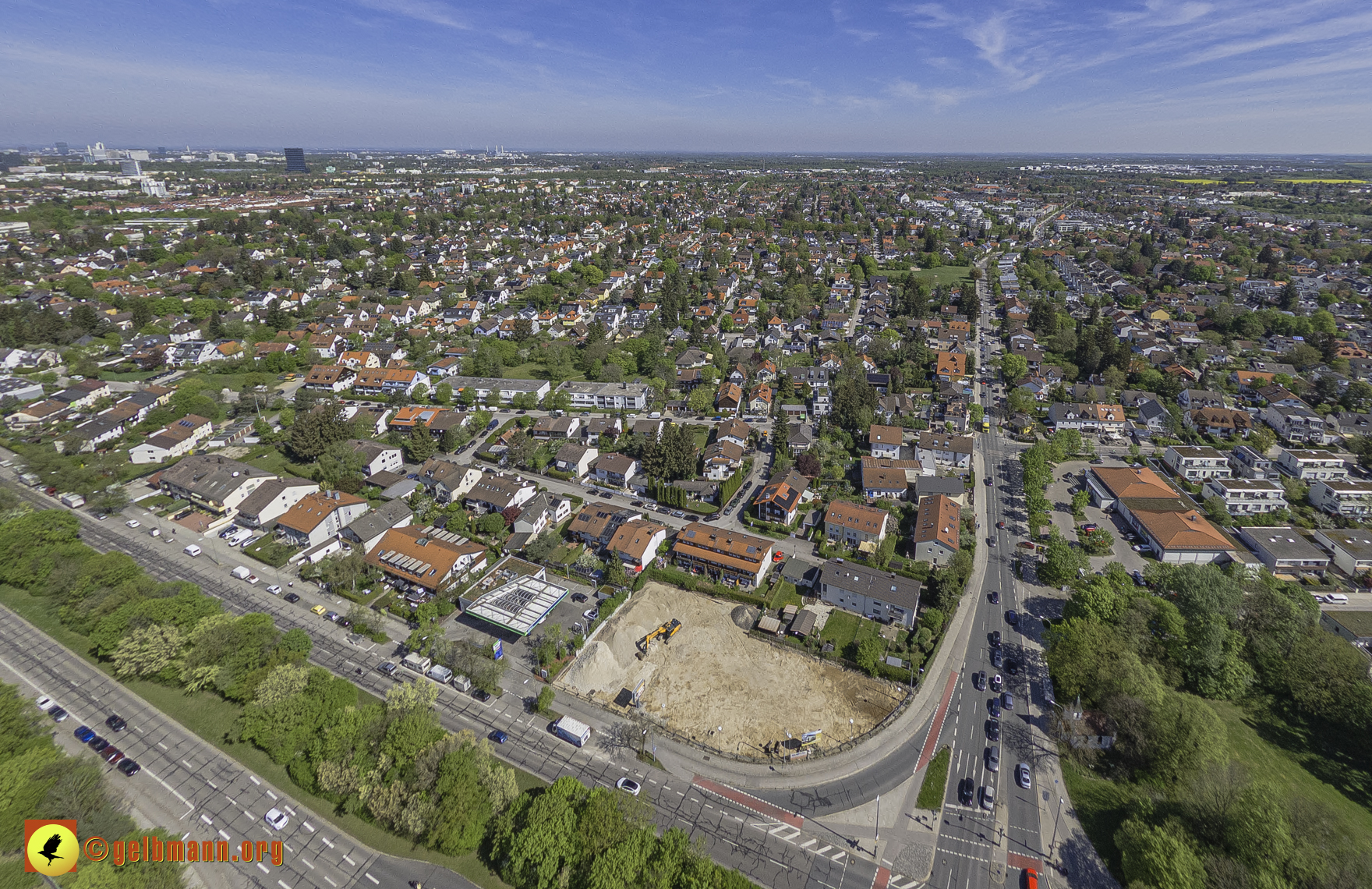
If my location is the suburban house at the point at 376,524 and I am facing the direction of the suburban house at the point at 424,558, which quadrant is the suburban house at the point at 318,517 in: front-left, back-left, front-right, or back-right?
back-right

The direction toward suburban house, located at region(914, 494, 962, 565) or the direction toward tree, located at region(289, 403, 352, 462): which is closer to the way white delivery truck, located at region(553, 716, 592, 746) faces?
the tree

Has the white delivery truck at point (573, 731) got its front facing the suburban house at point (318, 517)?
yes

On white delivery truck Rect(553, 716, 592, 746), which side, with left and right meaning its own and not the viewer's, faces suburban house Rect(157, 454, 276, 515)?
front

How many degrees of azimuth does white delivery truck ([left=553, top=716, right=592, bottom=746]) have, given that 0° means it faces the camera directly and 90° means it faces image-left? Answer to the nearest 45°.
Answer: approximately 135°

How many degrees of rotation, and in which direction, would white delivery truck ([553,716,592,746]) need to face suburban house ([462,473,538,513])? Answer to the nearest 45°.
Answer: approximately 45° to its right

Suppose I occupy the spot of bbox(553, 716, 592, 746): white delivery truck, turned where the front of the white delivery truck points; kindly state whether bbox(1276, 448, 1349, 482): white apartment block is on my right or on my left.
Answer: on my right

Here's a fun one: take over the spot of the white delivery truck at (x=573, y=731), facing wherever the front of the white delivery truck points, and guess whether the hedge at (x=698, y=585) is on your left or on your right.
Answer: on your right
